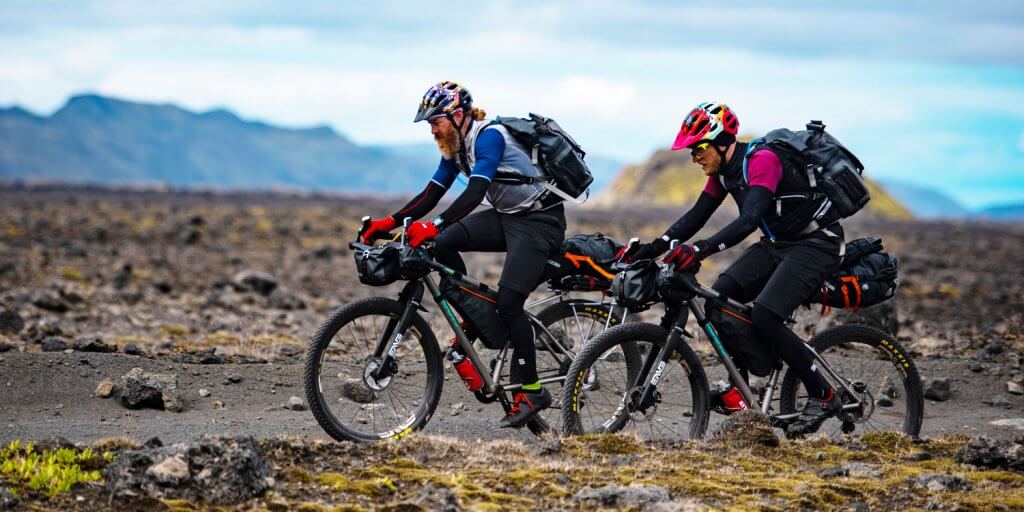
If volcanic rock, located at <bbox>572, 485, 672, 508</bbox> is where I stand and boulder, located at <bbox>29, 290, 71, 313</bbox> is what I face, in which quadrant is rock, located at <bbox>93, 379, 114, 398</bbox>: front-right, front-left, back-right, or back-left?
front-left

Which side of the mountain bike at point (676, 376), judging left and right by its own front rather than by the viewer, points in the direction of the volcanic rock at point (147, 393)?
front

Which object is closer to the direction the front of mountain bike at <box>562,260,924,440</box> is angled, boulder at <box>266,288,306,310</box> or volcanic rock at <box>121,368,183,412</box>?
the volcanic rock

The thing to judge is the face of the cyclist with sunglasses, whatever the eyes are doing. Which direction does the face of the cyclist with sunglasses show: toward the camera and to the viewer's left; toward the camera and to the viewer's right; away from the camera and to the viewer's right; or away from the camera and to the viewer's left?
toward the camera and to the viewer's left

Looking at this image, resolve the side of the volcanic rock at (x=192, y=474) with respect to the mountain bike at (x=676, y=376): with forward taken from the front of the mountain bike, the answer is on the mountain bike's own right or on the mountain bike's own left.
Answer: on the mountain bike's own left

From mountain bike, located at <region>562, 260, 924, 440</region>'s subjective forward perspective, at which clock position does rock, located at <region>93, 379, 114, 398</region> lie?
The rock is roughly at 12 o'clock from the mountain bike.

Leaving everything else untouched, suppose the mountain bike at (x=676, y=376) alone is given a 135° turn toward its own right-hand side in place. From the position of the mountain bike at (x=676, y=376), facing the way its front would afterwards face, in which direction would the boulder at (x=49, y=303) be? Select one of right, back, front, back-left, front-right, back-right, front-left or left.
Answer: left

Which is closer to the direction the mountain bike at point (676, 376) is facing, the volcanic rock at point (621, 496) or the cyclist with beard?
the cyclist with beard

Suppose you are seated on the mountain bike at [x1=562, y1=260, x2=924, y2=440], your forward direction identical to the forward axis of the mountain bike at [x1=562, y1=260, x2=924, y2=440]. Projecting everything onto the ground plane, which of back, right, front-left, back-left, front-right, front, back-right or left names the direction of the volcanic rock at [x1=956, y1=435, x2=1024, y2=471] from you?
back

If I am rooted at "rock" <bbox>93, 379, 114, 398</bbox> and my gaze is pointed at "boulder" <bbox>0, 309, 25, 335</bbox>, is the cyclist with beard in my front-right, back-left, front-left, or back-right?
back-right

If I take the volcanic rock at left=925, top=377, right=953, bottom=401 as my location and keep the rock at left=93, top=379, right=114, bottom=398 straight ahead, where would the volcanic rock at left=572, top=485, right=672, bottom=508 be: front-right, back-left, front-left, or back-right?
front-left

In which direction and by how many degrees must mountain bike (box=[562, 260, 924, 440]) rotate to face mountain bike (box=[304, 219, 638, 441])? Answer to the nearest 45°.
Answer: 0° — it already faces it

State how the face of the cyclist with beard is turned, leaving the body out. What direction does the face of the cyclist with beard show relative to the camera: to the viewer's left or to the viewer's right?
to the viewer's left

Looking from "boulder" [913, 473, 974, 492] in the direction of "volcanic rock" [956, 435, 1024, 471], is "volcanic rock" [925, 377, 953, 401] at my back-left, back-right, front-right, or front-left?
front-left

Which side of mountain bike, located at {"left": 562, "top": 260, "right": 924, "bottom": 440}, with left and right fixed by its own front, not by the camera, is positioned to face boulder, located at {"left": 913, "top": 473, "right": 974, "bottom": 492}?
left

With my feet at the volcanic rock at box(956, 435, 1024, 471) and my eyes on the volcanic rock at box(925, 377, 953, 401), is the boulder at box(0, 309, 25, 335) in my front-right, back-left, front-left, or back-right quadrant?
front-left

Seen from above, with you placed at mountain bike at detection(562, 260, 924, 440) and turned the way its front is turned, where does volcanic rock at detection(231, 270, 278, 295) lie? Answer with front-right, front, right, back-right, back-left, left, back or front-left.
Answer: front-right

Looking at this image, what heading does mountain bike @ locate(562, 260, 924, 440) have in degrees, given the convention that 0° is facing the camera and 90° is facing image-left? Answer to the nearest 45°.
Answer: approximately 90°

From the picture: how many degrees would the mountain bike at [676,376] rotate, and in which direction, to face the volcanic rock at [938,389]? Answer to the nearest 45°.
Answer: approximately 135° to its right

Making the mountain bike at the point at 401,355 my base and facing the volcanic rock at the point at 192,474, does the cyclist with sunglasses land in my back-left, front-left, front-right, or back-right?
back-left
